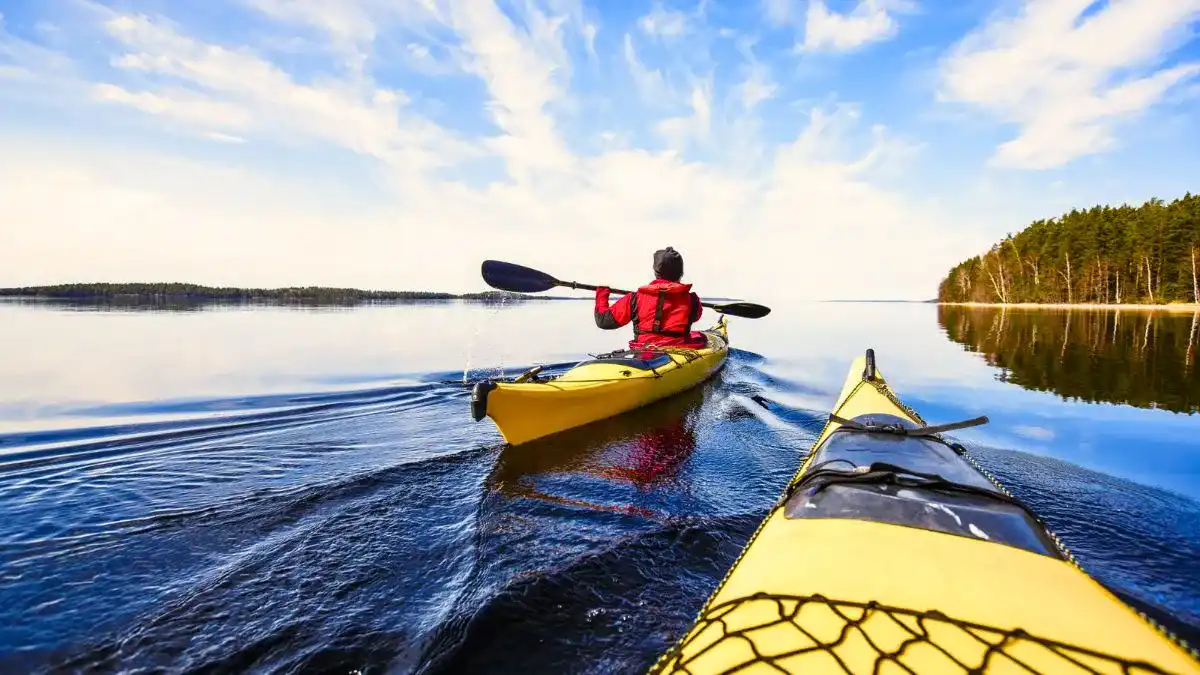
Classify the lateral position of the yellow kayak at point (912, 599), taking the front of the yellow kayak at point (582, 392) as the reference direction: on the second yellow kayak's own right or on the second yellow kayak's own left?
on the second yellow kayak's own right

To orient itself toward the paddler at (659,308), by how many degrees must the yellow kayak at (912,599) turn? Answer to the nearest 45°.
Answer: approximately 45° to its left

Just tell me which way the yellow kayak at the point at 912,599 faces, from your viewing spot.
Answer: facing away from the viewer

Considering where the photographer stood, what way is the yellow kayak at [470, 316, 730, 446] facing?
facing away from the viewer and to the right of the viewer

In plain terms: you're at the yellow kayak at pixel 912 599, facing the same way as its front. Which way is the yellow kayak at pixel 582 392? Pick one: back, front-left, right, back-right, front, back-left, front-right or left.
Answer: front-left

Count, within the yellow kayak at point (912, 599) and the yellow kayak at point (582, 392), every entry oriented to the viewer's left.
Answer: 0
